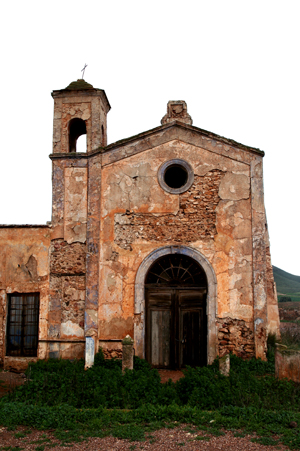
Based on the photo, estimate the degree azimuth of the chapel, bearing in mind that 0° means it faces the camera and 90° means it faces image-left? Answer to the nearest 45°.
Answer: approximately 0°

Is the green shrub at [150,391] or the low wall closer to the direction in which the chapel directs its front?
the green shrub

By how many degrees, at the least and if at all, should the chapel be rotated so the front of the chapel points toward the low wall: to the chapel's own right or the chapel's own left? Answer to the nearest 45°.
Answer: approximately 45° to the chapel's own left

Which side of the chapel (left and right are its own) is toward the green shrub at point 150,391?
front
